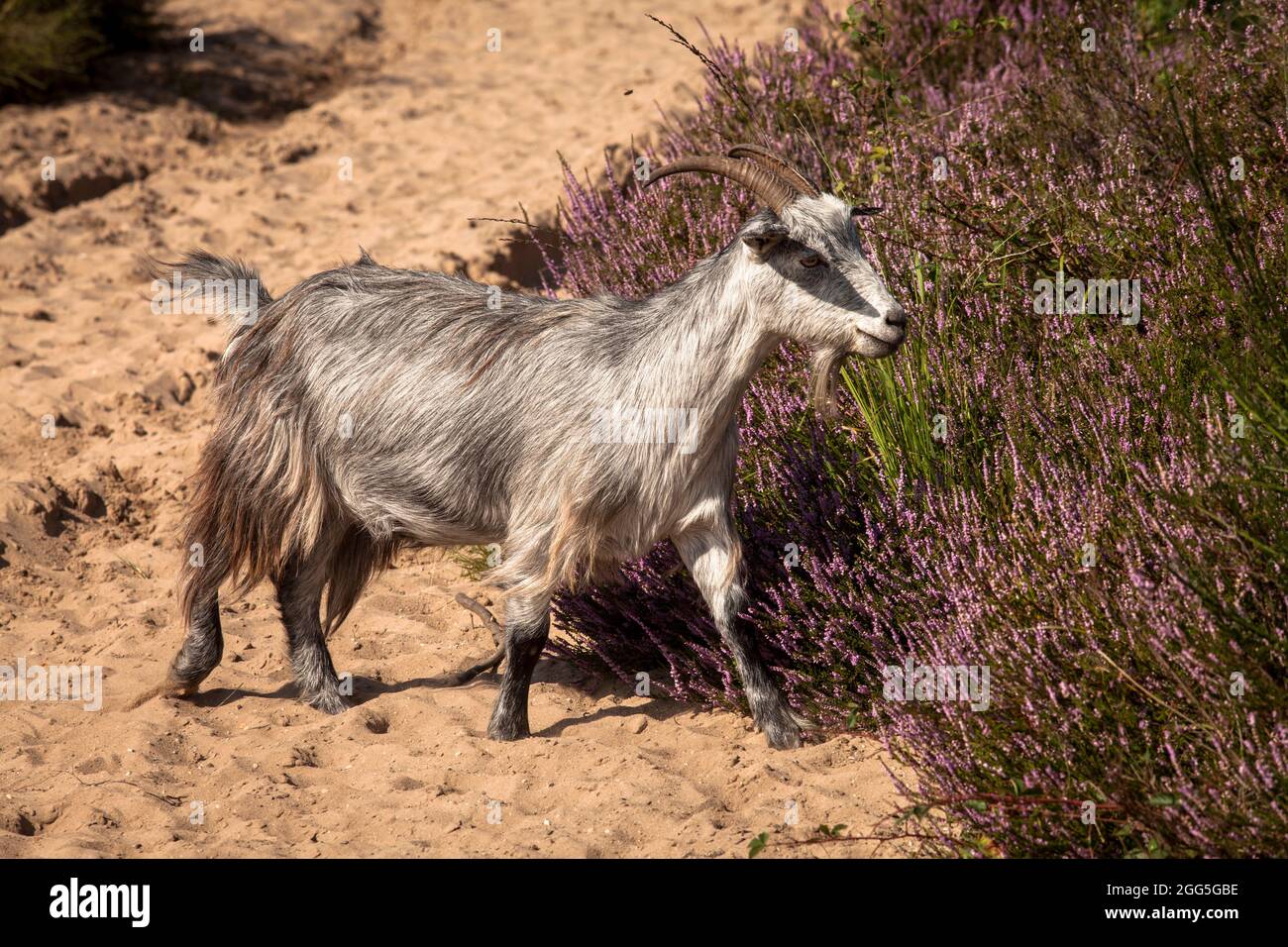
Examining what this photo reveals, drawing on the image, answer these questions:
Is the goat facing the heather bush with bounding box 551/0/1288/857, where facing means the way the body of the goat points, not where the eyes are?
yes

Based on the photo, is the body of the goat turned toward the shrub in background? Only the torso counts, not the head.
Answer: no

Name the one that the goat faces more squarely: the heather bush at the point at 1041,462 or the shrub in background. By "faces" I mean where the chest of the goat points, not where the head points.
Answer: the heather bush

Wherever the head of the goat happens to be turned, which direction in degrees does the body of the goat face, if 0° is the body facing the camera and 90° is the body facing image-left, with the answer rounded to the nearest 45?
approximately 270°
